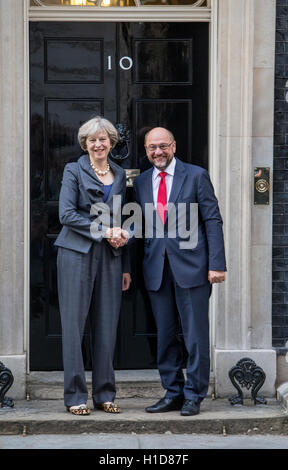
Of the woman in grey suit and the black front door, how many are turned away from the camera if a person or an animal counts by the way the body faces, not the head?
0

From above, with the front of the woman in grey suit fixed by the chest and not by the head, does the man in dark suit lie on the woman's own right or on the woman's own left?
on the woman's own left

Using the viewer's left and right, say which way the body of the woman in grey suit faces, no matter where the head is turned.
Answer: facing the viewer and to the right of the viewer

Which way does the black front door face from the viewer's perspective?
toward the camera

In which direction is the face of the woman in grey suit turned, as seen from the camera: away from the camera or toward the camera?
toward the camera

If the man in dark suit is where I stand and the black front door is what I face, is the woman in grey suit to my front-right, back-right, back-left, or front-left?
front-left
